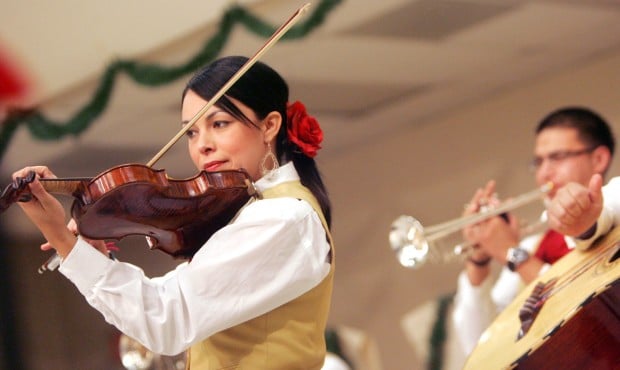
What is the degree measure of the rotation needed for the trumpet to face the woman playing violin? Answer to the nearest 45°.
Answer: approximately 45° to its left

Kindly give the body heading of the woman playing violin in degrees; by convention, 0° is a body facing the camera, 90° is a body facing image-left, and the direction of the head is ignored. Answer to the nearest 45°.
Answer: approximately 90°

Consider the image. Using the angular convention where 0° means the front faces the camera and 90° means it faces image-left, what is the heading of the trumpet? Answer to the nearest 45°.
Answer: approximately 45°
